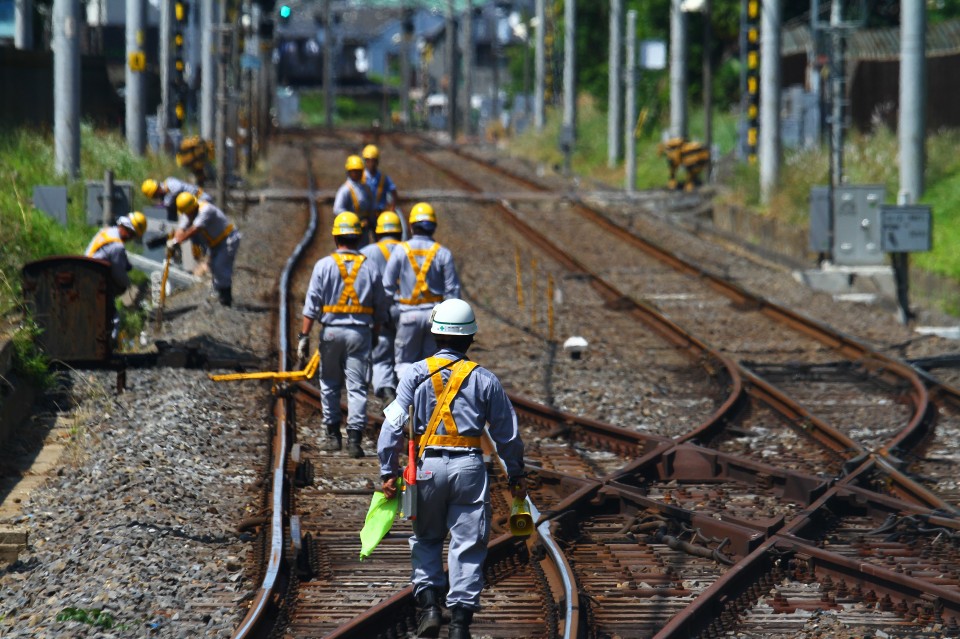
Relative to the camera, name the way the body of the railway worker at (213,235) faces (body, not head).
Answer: to the viewer's left

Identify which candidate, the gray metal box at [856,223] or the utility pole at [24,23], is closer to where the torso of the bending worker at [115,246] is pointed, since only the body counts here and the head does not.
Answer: the gray metal box

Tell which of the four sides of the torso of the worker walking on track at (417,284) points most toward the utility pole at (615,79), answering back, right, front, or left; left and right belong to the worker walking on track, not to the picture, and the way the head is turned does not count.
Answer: front

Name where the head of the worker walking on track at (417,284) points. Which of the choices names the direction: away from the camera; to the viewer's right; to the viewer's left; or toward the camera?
away from the camera

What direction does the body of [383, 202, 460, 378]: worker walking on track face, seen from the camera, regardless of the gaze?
away from the camera

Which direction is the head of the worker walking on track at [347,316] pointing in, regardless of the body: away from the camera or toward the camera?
away from the camera

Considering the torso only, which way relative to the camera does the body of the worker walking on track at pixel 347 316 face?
away from the camera

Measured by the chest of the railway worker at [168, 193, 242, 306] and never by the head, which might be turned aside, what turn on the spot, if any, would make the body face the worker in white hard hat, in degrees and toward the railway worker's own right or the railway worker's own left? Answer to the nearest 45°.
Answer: approximately 90° to the railway worker's own left

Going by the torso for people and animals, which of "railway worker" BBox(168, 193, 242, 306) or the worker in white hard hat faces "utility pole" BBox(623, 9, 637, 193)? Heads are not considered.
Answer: the worker in white hard hat

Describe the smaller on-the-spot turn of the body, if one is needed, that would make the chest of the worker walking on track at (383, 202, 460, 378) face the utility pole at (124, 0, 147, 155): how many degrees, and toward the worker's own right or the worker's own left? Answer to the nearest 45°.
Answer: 0° — they already face it

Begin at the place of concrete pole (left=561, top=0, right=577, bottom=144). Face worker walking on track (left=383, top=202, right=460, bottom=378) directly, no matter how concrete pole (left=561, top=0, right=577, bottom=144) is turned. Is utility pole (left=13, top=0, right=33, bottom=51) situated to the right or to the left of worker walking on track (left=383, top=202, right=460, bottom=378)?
right

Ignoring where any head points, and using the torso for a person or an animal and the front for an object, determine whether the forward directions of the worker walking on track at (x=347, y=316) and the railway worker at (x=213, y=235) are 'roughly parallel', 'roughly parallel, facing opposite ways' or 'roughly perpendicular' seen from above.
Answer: roughly perpendicular

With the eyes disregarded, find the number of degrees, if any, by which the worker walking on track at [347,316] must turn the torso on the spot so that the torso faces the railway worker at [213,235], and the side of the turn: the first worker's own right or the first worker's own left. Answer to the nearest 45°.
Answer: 0° — they already face them

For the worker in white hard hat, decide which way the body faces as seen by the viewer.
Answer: away from the camera

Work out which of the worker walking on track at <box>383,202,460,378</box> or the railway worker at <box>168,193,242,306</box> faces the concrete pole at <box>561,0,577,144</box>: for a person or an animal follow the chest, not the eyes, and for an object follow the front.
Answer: the worker walking on track

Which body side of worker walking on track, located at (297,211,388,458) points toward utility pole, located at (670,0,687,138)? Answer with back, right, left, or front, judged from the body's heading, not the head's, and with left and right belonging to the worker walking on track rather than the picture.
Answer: front

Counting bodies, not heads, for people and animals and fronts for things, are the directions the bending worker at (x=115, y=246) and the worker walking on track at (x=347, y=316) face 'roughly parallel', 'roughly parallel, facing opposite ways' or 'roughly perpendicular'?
roughly perpendicular
